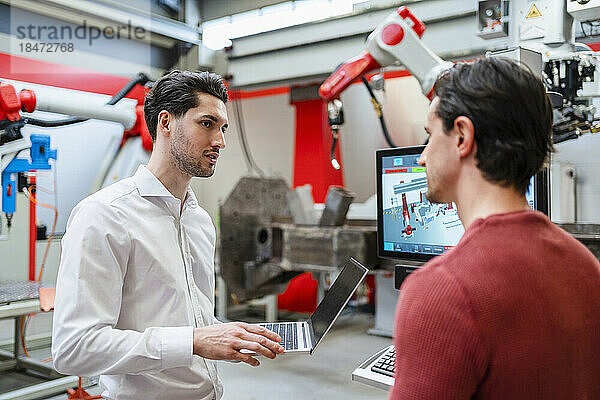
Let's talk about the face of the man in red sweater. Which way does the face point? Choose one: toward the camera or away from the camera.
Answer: away from the camera

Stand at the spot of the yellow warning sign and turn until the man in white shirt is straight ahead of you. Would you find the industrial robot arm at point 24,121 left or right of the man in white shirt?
right

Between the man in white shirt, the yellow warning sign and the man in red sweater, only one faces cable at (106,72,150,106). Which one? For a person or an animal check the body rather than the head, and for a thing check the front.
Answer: the man in red sweater

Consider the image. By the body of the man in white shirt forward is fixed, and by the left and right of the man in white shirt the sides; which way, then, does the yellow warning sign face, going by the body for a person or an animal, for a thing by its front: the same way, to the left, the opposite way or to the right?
to the right

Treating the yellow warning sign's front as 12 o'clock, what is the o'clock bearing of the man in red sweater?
The man in red sweater is roughly at 12 o'clock from the yellow warning sign.

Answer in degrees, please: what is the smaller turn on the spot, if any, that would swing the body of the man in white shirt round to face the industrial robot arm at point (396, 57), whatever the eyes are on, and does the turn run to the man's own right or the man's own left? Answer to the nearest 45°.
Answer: approximately 90° to the man's own left

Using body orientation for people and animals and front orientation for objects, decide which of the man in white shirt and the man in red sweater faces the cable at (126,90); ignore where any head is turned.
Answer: the man in red sweater

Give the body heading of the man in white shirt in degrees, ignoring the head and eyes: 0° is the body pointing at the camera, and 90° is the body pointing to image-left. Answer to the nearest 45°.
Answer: approximately 315°

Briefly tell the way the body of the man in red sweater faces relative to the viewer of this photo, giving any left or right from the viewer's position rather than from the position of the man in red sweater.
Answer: facing away from the viewer and to the left of the viewer

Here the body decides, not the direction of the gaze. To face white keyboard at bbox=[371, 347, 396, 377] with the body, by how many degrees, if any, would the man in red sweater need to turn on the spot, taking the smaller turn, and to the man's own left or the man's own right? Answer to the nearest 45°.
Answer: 0° — they already face it

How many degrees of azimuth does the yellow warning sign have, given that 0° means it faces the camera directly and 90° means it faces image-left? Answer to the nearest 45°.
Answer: approximately 0°

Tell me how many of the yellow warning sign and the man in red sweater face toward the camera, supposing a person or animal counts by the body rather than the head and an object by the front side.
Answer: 1

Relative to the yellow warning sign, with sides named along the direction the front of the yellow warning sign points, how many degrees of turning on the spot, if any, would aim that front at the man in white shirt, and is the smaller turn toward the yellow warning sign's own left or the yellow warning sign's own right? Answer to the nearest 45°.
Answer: approximately 45° to the yellow warning sign's own right
